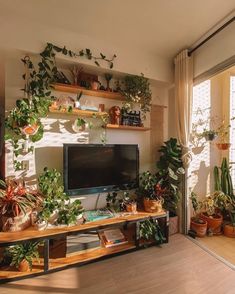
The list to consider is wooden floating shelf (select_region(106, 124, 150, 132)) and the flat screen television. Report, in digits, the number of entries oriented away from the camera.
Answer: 0

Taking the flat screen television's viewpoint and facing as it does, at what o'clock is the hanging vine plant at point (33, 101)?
The hanging vine plant is roughly at 4 o'clock from the flat screen television.

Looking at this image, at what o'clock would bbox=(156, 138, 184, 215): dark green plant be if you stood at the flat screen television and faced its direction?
The dark green plant is roughly at 10 o'clock from the flat screen television.

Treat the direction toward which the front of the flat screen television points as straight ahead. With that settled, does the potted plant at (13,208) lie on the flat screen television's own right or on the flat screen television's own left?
on the flat screen television's own right

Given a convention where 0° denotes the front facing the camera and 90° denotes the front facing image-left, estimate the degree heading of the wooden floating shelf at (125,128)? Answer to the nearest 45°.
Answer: approximately 315°
